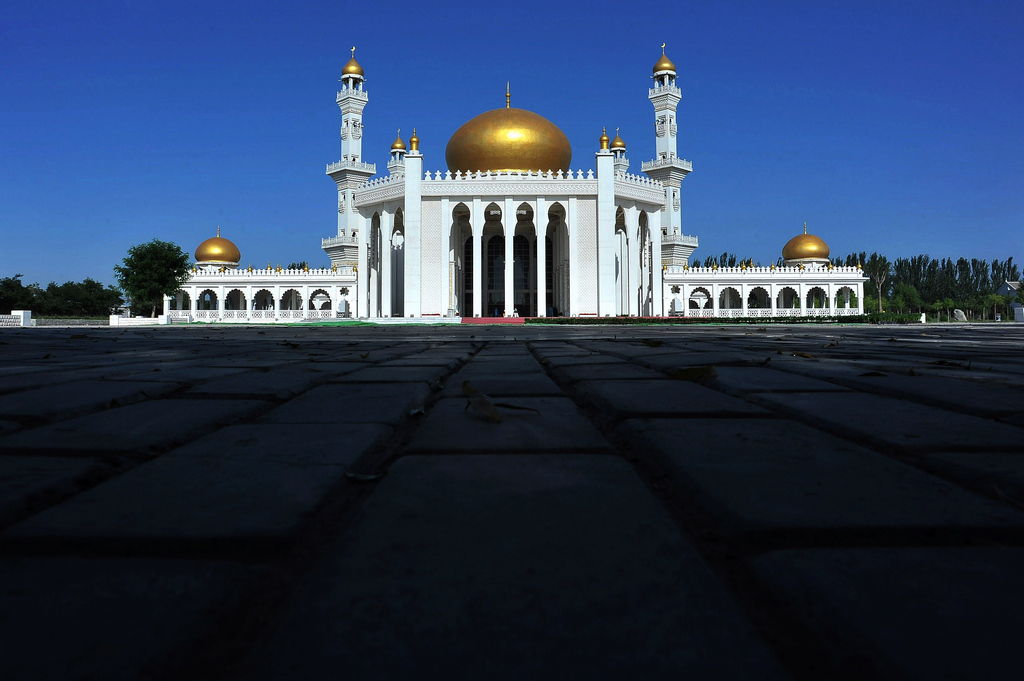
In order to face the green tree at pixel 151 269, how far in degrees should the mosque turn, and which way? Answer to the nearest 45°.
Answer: approximately 90° to its right

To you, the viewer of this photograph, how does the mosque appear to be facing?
facing the viewer
